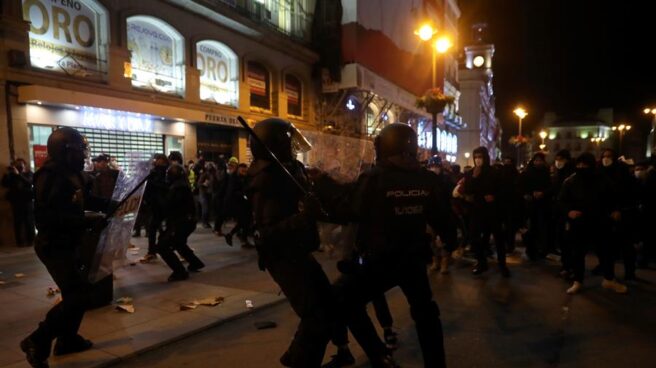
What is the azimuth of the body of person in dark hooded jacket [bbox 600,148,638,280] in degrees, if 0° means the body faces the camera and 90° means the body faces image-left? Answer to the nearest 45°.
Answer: approximately 45°

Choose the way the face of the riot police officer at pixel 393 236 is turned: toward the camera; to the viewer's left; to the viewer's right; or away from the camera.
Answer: away from the camera

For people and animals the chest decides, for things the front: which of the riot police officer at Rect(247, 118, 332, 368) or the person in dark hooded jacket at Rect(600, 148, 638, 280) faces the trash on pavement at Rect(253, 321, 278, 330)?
the person in dark hooded jacket

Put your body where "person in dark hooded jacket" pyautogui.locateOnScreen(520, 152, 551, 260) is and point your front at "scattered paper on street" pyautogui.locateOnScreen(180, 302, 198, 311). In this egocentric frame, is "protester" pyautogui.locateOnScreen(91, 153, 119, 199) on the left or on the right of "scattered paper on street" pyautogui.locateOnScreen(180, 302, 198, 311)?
right

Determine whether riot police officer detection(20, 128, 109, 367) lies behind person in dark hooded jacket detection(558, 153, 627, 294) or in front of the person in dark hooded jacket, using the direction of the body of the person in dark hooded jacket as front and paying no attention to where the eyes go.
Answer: in front

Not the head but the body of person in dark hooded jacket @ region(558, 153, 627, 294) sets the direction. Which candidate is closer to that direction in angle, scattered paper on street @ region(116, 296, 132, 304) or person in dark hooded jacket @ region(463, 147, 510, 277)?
the scattered paper on street

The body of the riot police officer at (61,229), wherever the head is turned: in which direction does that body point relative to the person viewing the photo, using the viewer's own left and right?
facing to the right of the viewer

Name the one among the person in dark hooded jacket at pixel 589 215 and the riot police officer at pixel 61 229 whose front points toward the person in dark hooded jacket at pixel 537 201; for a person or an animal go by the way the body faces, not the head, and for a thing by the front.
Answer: the riot police officer
